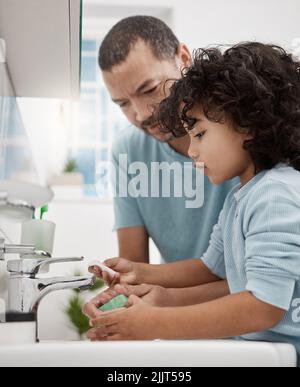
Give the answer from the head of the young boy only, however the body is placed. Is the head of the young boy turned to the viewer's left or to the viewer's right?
to the viewer's left

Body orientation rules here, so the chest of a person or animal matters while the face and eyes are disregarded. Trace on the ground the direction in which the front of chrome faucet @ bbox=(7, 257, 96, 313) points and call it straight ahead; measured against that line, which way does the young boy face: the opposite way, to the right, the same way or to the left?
the opposite way

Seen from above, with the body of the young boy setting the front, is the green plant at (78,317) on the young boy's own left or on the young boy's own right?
on the young boy's own right

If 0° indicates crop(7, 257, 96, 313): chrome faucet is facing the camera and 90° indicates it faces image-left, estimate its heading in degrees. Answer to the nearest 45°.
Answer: approximately 270°

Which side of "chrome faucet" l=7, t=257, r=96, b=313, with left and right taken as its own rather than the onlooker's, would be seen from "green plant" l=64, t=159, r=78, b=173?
left

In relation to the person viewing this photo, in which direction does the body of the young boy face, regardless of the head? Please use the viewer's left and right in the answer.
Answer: facing to the left of the viewer

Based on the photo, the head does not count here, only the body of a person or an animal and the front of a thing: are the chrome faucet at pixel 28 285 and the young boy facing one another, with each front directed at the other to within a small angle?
yes

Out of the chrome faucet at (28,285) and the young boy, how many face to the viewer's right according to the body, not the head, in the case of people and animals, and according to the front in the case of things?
1
